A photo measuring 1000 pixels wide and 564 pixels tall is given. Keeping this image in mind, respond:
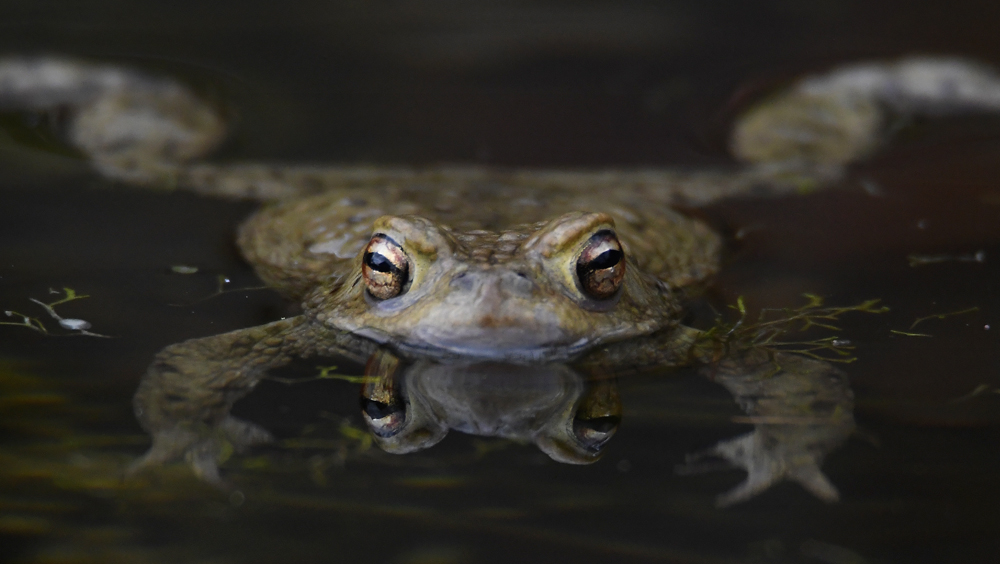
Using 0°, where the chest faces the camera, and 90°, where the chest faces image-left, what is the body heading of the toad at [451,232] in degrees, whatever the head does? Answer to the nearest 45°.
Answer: approximately 0°
